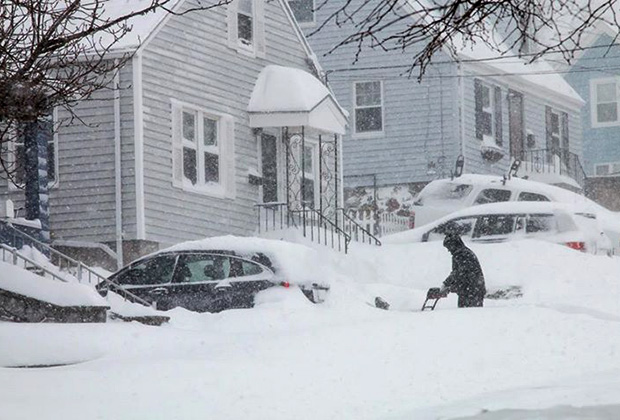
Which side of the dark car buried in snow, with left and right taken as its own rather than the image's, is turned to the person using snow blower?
back

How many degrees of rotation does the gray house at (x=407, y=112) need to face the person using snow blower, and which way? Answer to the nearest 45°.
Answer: approximately 45° to its right

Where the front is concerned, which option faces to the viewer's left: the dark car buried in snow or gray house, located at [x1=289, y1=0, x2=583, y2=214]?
the dark car buried in snow

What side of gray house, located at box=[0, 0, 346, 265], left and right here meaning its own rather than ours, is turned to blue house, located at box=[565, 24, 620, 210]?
left

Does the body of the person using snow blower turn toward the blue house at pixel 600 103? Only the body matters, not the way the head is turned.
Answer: no

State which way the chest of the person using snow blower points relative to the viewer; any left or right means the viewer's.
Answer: facing to the left of the viewer

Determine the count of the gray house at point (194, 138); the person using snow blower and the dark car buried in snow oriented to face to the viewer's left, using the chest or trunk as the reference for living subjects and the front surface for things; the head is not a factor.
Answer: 2

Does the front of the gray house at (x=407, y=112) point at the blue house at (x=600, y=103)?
no

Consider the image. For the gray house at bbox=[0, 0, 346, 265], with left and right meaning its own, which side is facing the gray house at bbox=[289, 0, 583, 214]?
left

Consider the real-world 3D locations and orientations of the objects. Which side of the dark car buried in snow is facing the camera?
left

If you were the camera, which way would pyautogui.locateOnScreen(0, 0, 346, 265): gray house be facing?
facing the viewer and to the right of the viewer

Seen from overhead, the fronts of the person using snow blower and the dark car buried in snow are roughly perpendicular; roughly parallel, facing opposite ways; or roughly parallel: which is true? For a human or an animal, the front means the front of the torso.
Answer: roughly parallel

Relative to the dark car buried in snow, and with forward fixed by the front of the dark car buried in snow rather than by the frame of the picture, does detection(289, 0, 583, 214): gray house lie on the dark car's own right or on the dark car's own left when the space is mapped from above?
on the dark car's own right

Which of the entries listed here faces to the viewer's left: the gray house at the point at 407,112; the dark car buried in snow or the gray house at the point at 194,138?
the dark car buried in snow

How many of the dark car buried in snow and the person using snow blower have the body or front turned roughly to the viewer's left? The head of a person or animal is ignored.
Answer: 2
